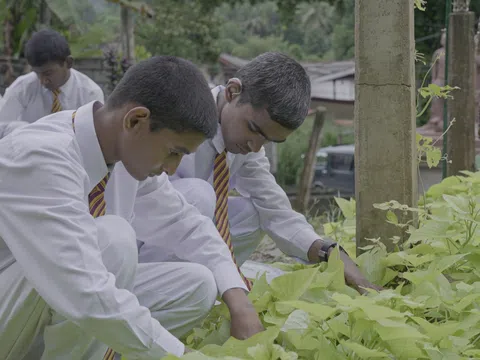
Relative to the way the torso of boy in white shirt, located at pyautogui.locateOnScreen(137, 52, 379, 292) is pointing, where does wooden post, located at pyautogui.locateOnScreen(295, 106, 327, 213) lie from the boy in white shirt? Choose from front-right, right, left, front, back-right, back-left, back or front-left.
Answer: back-left

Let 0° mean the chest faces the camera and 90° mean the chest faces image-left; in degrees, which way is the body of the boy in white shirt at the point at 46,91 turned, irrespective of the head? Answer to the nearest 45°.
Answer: approximately 0°

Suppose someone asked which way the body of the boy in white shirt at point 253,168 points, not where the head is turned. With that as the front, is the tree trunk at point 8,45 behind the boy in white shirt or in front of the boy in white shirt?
behind

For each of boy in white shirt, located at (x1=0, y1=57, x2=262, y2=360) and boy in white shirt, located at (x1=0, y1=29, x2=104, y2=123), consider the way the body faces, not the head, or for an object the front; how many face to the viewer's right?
1

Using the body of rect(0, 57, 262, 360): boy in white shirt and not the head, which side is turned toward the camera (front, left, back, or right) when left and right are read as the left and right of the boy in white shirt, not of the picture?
right

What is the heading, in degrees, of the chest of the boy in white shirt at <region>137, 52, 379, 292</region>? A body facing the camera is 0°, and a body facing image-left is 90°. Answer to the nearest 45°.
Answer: approximately 315°

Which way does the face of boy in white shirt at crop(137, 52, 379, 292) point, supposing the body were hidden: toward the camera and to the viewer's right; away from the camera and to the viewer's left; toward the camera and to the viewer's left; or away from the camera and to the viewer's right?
toward the camera and to the viewer's right

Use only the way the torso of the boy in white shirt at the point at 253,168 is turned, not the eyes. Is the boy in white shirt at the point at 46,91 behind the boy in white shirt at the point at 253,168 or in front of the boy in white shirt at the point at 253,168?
behind

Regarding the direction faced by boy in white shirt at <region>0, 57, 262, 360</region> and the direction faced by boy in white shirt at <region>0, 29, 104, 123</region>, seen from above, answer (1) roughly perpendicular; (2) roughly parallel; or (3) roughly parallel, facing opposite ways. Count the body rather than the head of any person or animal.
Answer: roughly perpendicular

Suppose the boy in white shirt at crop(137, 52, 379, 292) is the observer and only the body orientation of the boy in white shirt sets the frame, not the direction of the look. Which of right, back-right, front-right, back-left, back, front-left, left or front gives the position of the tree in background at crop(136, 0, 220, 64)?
back-left

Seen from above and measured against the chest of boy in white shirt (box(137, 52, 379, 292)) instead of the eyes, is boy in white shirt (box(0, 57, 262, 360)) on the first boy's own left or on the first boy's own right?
on the first boy's own right
